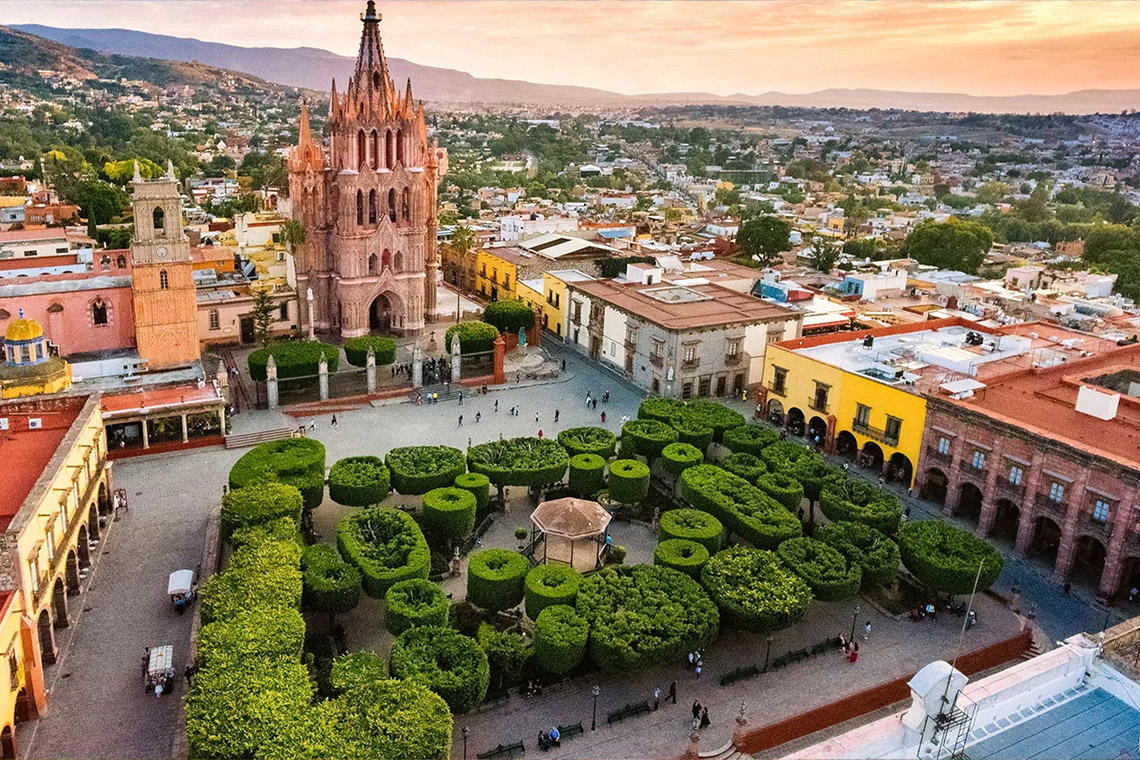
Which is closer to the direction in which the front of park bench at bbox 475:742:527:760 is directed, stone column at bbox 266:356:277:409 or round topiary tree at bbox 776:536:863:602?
the round topiary tree

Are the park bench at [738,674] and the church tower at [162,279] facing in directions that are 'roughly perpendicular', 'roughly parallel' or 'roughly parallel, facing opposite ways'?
roughly parallel

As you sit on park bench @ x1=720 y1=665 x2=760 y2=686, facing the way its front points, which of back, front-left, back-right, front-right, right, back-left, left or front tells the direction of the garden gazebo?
back

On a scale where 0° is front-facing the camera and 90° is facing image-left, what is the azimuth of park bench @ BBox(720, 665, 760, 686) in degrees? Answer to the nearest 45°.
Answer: approximately 315°

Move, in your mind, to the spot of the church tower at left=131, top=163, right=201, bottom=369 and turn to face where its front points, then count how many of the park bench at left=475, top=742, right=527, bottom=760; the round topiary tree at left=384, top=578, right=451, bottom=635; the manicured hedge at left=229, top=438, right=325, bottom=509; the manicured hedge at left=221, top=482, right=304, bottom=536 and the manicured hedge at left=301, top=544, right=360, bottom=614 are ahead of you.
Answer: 5

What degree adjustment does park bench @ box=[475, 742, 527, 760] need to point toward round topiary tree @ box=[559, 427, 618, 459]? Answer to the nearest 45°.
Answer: approximately 135° to its left

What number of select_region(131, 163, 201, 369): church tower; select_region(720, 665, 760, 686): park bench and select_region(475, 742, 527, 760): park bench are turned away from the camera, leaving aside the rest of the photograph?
0

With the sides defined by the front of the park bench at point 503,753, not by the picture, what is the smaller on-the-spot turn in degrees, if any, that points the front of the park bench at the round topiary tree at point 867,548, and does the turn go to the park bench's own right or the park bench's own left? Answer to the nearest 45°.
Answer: approximately 90° to the park bench's own left

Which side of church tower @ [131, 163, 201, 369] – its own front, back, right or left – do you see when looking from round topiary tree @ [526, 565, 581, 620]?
front

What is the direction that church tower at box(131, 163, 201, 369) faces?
toward the camera

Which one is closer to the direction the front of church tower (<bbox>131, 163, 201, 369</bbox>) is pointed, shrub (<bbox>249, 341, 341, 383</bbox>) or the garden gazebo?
the garden gazebo

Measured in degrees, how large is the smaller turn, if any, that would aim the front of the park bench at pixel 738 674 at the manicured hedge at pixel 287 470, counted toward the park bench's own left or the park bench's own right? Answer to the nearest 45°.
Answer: approximately 135° to the park bench's own right

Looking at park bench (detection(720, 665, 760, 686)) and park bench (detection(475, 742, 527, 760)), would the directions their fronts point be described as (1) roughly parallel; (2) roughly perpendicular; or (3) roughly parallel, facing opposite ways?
roughly parallel

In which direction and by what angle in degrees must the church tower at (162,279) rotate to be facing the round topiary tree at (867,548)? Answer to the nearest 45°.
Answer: approximately 45° to its left

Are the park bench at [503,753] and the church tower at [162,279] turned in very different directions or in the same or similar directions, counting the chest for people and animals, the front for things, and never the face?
same or similar directions

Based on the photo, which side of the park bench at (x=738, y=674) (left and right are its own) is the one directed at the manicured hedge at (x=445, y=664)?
right

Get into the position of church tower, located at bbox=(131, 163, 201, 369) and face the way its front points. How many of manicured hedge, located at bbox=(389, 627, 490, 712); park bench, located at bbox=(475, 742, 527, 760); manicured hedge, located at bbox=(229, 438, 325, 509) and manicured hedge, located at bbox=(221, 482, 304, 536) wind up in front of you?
4
